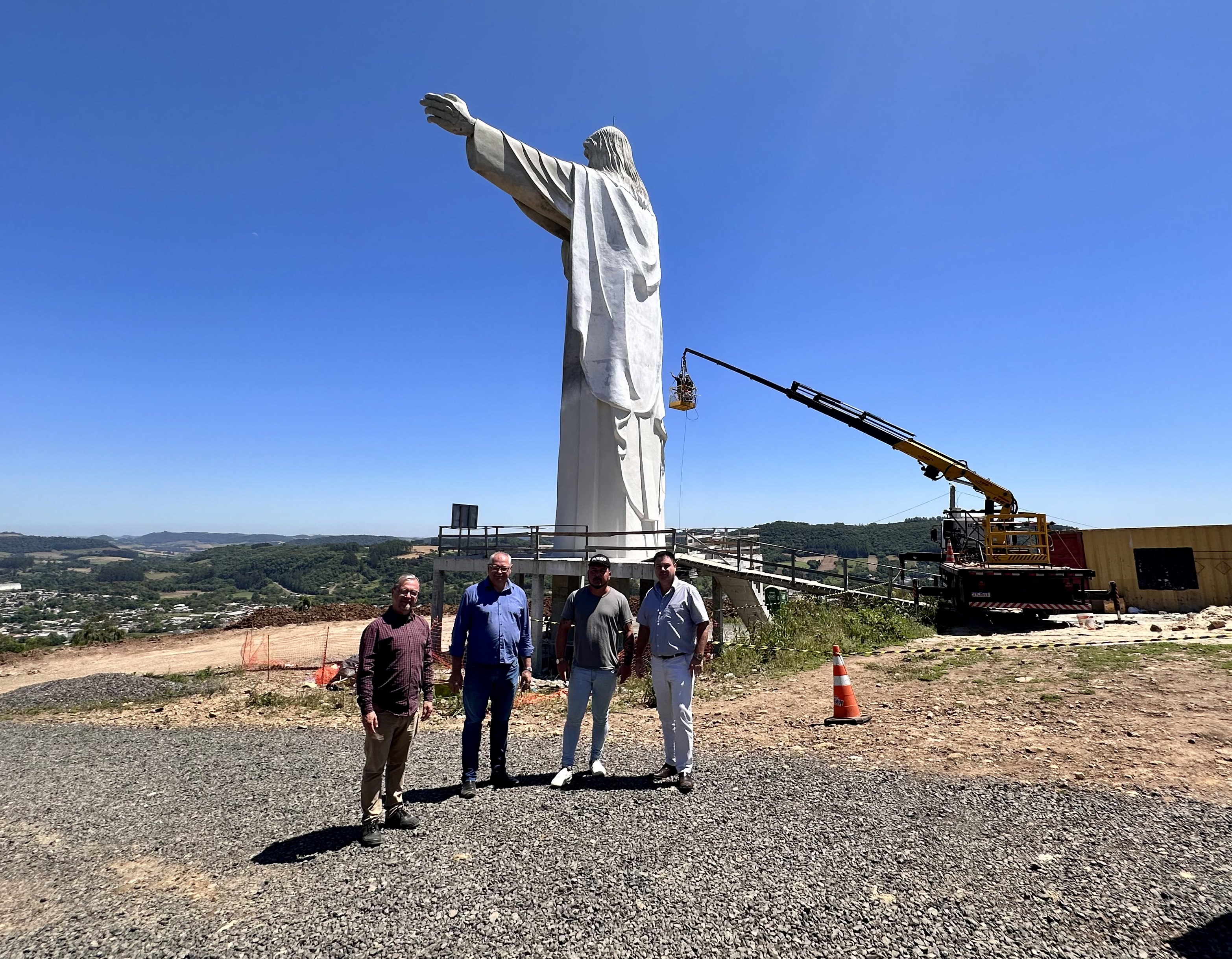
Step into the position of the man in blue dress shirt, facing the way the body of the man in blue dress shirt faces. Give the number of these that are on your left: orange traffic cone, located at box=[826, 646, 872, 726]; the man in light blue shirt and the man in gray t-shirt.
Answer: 3

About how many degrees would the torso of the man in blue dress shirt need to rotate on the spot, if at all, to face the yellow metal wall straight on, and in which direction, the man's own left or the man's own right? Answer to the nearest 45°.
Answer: approximately 135° to the man's own left

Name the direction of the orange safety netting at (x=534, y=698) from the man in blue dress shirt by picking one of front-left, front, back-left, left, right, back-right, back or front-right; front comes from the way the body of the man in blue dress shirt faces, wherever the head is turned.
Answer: back

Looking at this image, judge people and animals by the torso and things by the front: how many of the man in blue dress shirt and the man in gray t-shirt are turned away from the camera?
0

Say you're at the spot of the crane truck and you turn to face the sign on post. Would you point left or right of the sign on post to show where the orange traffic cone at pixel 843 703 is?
left

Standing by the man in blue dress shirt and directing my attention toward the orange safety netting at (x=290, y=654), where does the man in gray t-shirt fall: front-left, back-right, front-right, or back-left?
back-right

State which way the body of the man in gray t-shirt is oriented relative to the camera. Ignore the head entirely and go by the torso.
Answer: toward the camera

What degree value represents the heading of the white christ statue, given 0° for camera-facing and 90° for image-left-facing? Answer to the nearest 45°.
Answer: approximately 135°

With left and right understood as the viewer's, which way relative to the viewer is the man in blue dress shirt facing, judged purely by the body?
facing the viewer

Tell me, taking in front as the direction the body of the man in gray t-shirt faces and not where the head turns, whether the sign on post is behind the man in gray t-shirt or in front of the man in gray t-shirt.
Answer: behind

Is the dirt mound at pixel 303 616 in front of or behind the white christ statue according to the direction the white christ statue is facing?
in front
